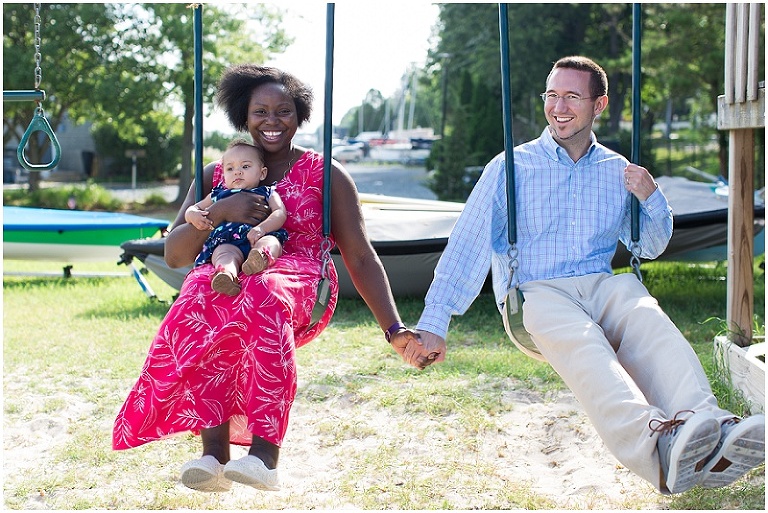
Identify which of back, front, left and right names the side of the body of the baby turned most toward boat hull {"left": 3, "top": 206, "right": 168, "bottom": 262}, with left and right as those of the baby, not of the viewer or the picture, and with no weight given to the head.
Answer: back

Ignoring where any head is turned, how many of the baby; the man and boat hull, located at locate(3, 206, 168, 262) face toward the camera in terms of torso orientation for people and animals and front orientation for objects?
2

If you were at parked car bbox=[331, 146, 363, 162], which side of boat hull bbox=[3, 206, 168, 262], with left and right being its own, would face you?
left

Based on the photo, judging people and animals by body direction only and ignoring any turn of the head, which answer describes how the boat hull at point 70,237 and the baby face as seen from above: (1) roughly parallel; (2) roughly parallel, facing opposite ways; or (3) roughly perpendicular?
roughly perpendicular

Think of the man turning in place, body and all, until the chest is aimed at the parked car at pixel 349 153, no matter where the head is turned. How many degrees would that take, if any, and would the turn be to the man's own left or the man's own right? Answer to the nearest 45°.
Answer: approximately 180°

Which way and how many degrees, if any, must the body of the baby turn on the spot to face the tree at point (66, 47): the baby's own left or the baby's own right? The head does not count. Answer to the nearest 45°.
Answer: approximately 180°

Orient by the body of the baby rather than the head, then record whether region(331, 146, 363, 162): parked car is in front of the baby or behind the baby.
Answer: behind

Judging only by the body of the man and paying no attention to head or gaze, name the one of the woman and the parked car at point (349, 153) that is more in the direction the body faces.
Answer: the woman

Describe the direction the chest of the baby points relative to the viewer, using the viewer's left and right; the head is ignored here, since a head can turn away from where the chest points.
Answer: facing the viewer

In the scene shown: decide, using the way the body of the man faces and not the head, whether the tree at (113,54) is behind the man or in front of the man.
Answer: behind

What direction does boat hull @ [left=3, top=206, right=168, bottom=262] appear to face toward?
to the viewer's right
